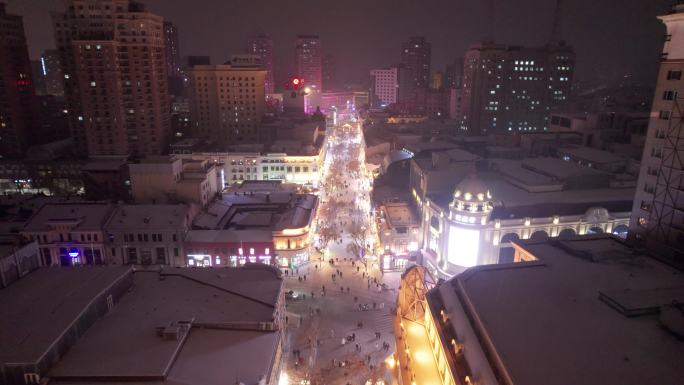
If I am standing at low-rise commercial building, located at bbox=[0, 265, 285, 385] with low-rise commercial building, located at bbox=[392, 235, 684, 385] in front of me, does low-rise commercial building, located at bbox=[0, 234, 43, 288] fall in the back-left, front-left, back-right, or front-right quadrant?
back-left

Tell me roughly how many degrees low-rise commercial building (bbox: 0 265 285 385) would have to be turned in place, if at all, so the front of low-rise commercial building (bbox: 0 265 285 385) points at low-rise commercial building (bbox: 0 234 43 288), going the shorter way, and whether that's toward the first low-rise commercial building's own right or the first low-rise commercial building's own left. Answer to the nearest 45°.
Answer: approximately 135° to the first low-rise commercial building's own left

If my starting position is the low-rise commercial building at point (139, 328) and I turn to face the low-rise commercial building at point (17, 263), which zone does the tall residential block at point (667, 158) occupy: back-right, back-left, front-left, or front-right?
back-right

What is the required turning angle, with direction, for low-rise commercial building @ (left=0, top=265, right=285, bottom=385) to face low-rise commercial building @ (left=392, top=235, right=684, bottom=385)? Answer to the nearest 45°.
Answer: approximately 45° to its right

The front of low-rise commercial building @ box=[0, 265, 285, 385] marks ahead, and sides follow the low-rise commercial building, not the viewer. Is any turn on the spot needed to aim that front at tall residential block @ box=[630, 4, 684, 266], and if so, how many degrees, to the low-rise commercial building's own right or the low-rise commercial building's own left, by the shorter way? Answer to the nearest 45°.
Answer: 0° — it already faces it

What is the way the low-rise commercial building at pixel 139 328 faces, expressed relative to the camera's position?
facing to the right of the viewer

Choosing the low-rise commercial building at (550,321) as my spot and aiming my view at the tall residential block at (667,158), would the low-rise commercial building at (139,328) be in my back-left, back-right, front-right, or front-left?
back-left

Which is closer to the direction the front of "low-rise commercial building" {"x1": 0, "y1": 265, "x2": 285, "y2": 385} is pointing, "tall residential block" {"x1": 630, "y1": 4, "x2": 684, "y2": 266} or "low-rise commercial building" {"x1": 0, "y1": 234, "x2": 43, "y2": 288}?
the tall residential block
